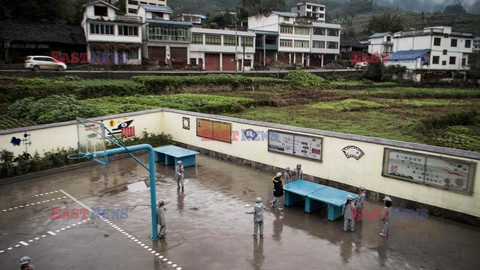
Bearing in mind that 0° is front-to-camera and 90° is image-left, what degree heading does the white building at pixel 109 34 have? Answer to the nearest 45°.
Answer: approximately 0°

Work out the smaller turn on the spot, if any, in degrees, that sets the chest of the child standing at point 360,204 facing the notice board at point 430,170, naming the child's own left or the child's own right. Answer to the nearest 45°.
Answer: approximately 135° to the child's own right

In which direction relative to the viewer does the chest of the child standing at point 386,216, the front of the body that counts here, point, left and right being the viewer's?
facing to the left of the viewer

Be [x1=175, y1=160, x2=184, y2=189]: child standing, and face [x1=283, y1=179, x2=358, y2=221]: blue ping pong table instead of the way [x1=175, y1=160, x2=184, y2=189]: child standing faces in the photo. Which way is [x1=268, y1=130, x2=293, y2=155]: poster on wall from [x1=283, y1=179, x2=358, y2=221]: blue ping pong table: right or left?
left

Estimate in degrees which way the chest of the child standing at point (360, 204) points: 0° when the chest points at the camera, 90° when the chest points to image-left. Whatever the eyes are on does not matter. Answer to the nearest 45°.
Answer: approximately 90°

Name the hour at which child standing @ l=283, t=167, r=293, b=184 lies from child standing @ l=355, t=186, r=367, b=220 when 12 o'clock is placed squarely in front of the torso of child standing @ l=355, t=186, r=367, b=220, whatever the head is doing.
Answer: child standing @ l=283, t=167, r=293, b=184 is roughly at 1 o'clock from child standing @ l=355, t=186, r=367, b=220.
